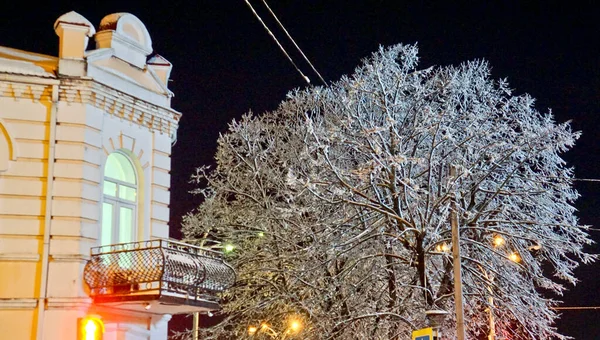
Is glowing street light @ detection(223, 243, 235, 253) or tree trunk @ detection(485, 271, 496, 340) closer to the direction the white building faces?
the tree trunk

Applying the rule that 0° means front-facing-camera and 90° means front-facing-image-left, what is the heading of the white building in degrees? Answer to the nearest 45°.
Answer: approximately 315°

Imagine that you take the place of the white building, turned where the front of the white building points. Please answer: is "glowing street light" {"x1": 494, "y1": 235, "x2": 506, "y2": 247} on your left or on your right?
on your left

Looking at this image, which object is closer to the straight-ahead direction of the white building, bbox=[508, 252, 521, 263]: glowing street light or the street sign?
the street sign

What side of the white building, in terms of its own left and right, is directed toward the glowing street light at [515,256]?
left

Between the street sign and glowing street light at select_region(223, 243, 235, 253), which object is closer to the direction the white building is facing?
the street sign
